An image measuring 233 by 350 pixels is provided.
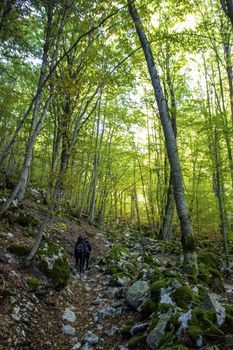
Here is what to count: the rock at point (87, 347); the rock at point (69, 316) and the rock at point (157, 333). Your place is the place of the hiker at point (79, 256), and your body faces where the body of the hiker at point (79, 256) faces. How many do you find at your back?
3

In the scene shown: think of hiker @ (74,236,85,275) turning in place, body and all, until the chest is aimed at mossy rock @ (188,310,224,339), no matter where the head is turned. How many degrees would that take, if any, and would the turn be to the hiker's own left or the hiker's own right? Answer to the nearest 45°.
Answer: approximately 180°

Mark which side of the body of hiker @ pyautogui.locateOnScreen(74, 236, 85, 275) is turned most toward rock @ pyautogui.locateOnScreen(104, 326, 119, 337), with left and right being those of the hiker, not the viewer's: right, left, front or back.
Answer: back

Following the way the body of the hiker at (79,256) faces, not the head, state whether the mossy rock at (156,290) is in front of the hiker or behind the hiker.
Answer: behind

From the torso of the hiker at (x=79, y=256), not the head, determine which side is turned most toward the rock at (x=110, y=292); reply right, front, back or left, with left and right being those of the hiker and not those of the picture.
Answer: back

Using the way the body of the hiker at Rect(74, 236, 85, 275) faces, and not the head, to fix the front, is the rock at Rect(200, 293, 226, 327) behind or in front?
behind

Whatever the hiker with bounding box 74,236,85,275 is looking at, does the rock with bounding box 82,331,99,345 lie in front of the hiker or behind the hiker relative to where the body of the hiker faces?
behind

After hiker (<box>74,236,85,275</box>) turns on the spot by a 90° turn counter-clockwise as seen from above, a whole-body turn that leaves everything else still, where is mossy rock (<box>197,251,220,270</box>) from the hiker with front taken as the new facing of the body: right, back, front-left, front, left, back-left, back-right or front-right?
back

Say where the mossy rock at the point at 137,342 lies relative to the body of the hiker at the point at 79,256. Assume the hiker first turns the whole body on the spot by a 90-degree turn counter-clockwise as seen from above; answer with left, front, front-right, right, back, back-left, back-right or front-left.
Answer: left

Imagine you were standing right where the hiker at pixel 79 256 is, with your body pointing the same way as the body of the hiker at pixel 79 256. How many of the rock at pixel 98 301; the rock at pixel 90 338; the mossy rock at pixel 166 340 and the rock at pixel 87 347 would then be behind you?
4

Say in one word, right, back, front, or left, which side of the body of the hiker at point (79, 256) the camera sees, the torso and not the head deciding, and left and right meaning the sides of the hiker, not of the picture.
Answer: back
